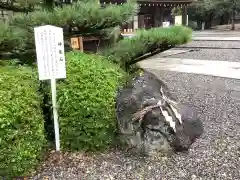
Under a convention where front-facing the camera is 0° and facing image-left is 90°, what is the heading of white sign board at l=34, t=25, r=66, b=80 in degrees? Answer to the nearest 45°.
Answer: approximately 0°

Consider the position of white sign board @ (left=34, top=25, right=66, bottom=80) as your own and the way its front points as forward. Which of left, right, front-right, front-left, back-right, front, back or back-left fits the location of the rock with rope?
left
